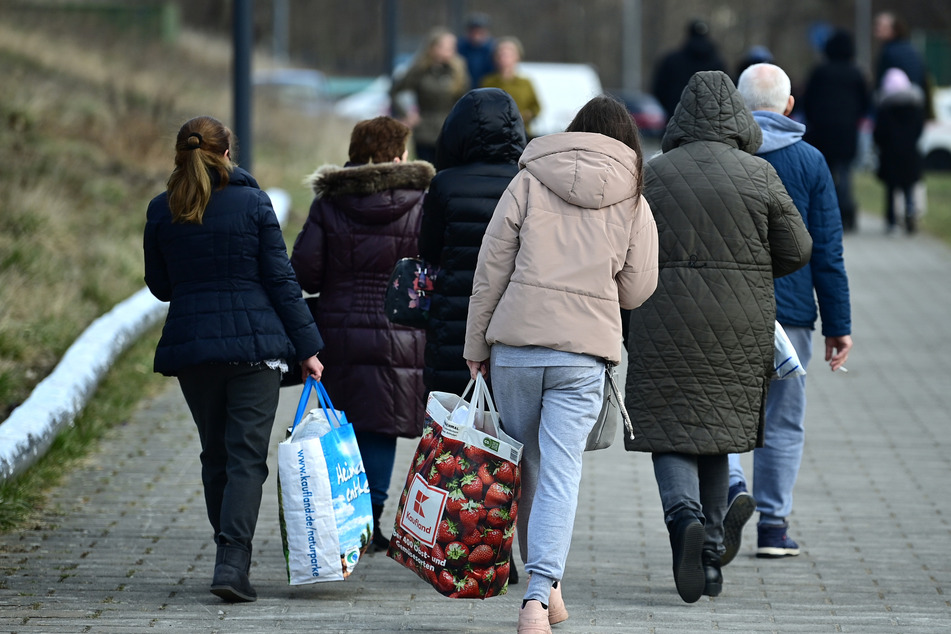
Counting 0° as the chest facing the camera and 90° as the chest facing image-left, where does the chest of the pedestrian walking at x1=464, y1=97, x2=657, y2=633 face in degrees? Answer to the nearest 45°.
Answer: approximately 180°

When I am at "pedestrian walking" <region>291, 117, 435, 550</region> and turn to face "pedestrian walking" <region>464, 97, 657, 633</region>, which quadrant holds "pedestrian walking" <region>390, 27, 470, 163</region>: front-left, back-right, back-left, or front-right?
back-left

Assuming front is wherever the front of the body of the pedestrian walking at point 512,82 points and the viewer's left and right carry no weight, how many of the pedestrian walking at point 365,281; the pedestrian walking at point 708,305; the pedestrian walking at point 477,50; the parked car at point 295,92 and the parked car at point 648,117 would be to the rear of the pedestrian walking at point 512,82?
3

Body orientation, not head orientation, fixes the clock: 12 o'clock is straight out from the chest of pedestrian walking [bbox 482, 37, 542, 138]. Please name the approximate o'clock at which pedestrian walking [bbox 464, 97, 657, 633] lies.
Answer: pedestrian walking [bbox 464, 97, 657, 633] is roughly at 12 o'clock from pedestrian walking [bbox 482, 37, 542, 138].

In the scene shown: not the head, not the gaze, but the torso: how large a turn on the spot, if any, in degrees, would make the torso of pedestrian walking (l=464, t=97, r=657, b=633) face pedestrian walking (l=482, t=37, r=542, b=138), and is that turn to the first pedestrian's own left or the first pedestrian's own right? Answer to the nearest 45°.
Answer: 0° — they already face them

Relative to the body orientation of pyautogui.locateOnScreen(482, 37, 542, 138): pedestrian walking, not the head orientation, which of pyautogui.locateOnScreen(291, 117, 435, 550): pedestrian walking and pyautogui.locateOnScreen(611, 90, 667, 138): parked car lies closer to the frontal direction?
the pedestrian walking

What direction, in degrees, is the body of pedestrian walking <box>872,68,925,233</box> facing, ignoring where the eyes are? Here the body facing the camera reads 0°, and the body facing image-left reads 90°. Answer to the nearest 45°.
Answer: approximately 180°

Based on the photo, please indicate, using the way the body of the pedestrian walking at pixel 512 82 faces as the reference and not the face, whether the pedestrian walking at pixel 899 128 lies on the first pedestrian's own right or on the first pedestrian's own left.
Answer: on the first pedestrian's own left

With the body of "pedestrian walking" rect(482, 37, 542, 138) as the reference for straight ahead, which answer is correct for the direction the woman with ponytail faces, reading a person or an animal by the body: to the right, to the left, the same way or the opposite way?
the opposite way

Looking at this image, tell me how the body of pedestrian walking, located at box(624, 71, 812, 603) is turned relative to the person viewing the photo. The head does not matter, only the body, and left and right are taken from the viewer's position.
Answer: facing away from the viewer

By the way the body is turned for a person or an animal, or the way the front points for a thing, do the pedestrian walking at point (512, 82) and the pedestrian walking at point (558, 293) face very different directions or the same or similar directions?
very different directions

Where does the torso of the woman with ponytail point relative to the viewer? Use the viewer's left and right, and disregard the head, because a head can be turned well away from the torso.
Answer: facing away from the viewer

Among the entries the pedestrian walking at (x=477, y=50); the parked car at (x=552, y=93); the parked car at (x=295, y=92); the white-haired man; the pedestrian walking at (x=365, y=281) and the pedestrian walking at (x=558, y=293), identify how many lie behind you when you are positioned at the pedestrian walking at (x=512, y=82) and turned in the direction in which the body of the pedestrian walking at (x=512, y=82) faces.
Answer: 3

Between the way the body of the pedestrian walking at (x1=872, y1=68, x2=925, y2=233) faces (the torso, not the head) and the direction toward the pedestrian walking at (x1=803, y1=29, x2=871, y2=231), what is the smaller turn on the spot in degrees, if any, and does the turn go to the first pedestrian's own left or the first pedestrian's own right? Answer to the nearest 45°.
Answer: approximately 90° to the first pedestrian's own left

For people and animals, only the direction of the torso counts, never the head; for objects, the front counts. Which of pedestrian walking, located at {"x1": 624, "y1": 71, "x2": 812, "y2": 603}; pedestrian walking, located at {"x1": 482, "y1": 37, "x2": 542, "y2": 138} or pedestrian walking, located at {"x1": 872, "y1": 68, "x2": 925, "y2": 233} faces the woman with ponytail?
pedestrian walking, located at {"x1": 482, "y1": 37, "x2": 542, "y2": 138}

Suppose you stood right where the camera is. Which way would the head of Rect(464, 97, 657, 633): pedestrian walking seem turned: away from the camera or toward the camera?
away from the camera
